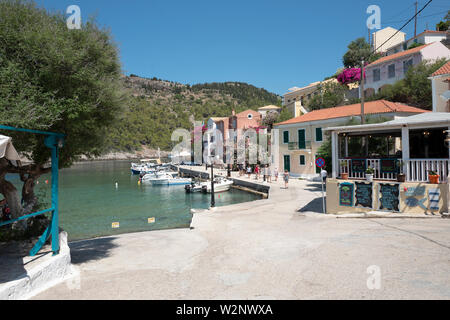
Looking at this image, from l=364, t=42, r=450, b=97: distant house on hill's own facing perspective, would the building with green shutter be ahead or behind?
ahead

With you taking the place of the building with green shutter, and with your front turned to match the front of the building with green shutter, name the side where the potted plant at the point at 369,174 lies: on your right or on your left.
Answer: on your left

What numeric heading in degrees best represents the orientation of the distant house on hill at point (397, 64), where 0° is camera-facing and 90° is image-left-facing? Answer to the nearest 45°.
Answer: approximately 45°

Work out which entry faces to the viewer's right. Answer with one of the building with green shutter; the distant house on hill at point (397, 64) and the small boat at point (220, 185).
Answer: the small boat

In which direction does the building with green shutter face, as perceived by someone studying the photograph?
facing the viewer and to the left of the viewer

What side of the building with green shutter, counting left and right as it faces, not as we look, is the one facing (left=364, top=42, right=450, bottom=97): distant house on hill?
back

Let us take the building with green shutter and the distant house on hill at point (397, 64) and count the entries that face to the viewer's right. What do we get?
0

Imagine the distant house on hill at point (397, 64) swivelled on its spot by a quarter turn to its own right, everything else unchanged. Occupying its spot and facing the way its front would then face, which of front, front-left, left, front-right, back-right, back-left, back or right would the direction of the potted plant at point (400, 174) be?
back-left

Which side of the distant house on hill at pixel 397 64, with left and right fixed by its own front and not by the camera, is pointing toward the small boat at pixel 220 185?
front

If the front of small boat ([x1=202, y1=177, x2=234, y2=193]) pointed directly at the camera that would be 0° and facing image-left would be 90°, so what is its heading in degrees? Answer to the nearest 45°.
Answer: approximately 270°

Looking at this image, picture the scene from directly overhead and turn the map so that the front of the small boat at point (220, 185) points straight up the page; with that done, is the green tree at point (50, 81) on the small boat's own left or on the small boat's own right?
on the small boat's own right

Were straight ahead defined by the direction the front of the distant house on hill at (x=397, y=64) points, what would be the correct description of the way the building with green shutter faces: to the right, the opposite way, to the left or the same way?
the same way
